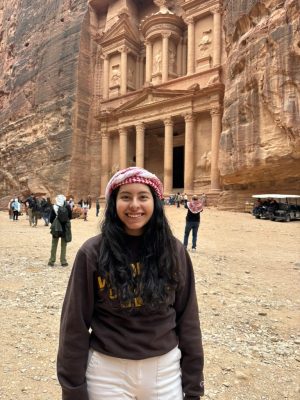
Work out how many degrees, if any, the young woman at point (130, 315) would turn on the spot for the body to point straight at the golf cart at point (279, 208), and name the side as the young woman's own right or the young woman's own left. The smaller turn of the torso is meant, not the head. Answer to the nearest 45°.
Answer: approximately 135° to the young woman's own left

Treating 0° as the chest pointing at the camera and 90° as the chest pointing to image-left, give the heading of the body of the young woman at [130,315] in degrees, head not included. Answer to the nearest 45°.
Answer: approximately 0°
